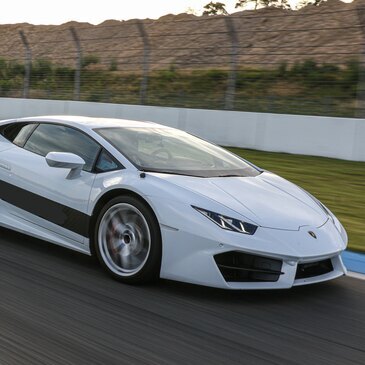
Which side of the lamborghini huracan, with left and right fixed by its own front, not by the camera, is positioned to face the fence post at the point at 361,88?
left

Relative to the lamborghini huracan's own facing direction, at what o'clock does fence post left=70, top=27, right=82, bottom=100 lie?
The fence post is roughly at 7 o'clock from the lamborghini huracan.

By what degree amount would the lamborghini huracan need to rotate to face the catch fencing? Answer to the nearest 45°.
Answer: approximately 135° to its left

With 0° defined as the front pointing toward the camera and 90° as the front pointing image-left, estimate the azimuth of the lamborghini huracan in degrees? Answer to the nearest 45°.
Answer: approximately 315°

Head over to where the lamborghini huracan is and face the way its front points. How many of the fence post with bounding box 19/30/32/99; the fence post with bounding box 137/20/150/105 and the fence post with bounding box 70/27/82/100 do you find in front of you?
0

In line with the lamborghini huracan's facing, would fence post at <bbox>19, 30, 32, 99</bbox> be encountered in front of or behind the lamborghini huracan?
behind

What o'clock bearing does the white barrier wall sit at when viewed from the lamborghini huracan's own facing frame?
The white barrier wall is roughly at 8 o'clock from the lamborghini huracan.

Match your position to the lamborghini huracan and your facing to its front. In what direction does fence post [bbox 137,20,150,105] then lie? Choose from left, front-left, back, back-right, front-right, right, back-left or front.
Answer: back-left

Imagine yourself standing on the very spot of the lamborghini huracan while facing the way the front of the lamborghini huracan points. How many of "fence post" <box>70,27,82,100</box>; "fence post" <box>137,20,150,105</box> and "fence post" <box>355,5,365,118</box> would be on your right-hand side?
0
